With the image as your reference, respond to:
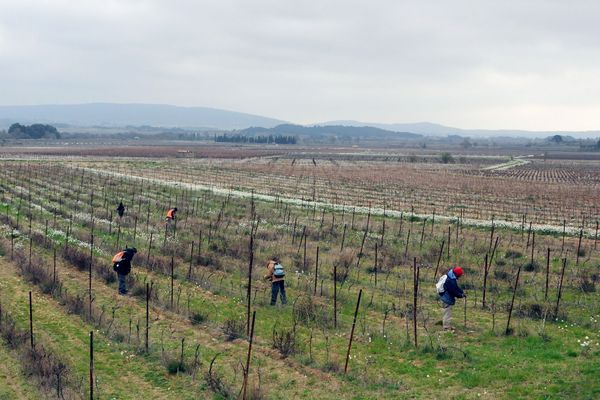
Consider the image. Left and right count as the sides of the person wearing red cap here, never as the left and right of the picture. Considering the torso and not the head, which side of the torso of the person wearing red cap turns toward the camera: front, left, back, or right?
right

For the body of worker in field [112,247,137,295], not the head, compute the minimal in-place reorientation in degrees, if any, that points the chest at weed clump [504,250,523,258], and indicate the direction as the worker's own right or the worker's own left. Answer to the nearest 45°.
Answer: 0° — they already face it

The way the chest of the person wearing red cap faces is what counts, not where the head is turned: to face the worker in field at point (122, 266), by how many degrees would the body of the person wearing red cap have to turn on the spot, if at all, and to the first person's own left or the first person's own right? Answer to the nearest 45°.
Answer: approximately 180°

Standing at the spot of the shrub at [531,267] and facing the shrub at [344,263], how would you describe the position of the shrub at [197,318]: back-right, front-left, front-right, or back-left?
front-left

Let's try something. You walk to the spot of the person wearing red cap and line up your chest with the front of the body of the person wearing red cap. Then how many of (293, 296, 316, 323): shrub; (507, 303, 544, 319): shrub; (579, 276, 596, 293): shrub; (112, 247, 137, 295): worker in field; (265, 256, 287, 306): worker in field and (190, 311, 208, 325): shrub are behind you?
4

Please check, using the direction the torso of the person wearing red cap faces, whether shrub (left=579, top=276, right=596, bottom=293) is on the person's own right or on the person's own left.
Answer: on the person's own left

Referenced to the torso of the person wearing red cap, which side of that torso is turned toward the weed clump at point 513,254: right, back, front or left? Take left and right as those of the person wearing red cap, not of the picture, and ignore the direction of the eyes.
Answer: left

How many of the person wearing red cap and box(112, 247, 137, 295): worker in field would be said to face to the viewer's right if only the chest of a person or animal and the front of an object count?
2

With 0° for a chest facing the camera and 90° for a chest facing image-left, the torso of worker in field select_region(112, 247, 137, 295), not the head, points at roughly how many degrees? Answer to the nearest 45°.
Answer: approximately 270°

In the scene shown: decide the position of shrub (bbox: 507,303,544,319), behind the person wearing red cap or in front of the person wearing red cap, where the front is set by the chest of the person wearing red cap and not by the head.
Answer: in front

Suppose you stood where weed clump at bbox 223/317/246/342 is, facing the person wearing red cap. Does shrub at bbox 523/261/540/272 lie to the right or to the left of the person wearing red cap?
left

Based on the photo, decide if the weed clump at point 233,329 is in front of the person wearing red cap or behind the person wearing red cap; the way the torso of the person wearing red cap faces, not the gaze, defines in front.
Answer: behind

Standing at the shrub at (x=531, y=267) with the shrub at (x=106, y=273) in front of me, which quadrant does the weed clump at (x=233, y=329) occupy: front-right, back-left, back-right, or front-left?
front-left

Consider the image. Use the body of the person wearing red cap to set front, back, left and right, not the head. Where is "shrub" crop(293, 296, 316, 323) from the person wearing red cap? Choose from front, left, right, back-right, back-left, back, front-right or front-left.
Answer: back
